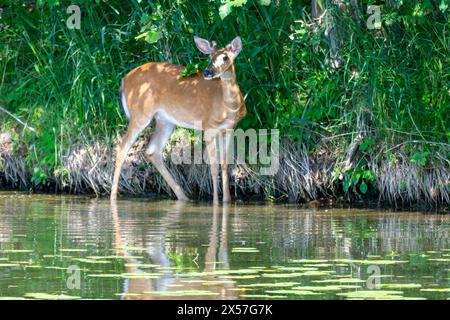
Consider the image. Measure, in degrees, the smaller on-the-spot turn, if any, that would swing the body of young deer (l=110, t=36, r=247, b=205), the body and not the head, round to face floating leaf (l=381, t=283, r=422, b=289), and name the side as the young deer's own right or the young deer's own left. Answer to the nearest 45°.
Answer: approximately 90° to the young deer's own right

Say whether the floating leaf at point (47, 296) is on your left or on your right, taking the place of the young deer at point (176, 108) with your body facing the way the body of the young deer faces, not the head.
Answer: on your right

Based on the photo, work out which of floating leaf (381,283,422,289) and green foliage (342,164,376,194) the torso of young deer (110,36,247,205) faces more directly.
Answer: the green foliage

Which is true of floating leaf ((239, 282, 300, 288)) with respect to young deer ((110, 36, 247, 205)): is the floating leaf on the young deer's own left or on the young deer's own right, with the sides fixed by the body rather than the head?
on the young deer's own right

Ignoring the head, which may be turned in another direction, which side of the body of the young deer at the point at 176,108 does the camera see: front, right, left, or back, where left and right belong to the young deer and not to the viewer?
right

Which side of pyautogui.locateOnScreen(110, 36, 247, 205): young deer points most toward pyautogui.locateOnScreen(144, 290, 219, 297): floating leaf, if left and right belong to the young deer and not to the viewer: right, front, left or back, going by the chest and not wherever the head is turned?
right

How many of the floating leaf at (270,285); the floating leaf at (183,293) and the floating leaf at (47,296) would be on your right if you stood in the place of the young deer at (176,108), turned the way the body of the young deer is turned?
3

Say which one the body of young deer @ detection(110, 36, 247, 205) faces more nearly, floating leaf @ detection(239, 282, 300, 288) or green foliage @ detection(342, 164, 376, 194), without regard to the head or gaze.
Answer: the green foliage
